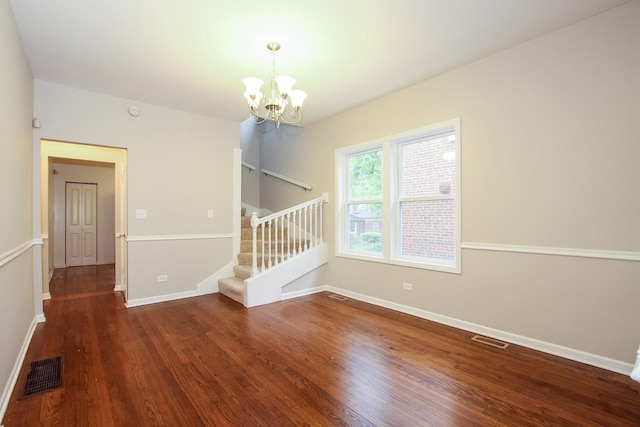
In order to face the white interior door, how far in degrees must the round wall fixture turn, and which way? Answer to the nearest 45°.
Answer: approximately 180°

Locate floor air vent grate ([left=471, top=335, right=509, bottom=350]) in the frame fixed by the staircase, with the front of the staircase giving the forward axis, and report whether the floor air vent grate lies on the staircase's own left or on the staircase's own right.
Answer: on the staircase's own left

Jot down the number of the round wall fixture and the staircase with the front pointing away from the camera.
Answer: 0

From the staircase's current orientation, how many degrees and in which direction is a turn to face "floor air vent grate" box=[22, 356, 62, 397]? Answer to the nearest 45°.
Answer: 0° — it already faces it

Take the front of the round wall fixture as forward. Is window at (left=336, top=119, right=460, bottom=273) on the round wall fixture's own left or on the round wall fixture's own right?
on the round wall fixture's own left

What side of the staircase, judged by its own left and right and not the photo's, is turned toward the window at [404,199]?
left

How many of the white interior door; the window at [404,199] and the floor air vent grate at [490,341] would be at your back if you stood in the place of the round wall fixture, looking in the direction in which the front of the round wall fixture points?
1

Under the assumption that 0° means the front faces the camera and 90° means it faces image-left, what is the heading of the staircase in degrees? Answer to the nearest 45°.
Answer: approximately 45°

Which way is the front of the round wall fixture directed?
toward the camera

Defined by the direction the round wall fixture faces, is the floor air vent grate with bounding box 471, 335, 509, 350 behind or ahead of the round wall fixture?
ahead
